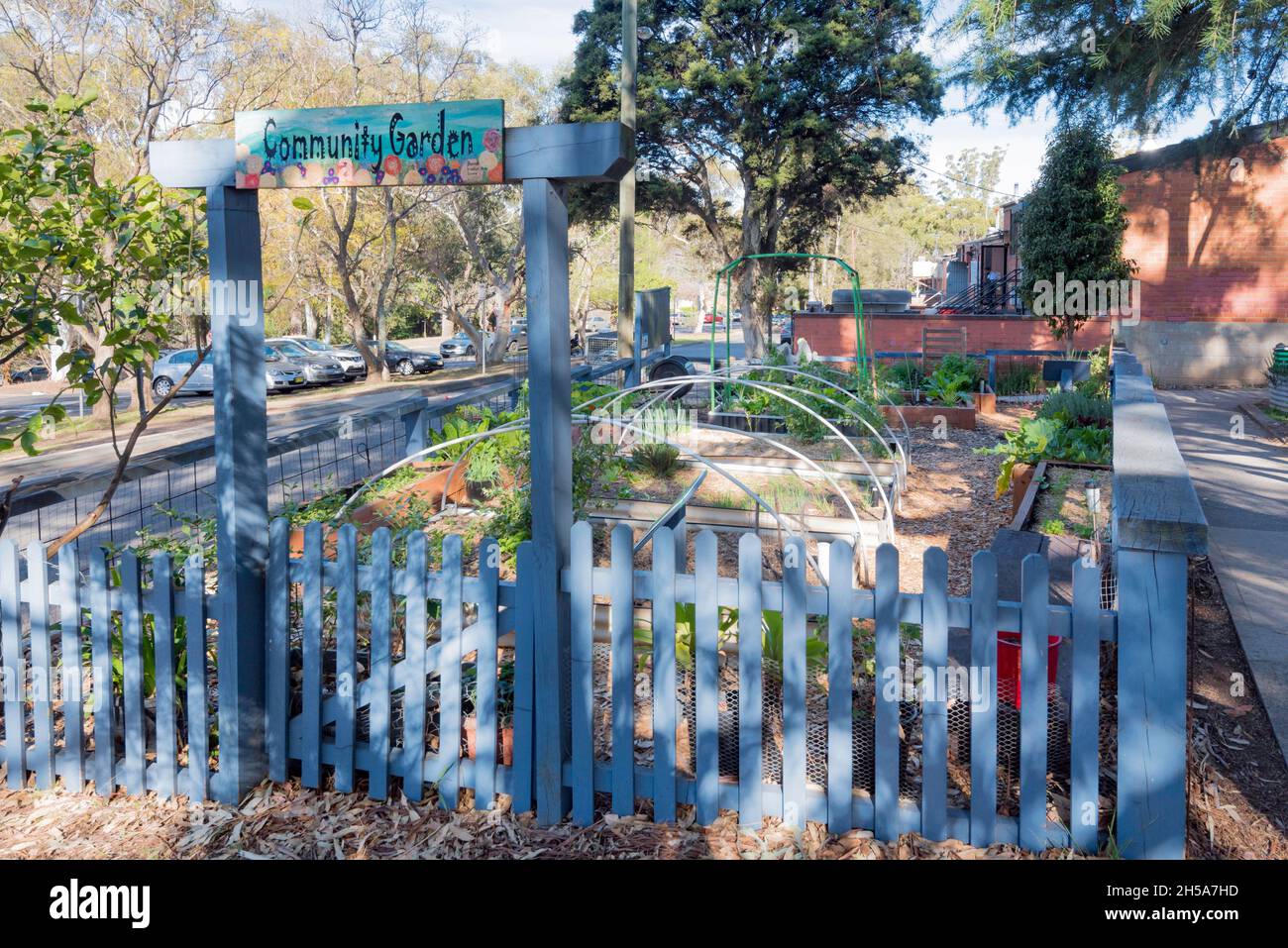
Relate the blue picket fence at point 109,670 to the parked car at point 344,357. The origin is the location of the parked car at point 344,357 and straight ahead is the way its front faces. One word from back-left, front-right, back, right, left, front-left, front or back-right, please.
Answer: front-right

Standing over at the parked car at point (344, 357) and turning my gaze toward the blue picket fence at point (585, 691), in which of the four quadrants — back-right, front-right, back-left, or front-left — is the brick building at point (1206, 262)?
front-left

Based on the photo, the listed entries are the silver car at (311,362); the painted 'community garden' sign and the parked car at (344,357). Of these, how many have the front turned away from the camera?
0

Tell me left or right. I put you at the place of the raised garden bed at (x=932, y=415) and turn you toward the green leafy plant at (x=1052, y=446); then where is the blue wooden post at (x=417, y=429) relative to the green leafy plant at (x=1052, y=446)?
right

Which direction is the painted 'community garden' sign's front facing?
toward the camera

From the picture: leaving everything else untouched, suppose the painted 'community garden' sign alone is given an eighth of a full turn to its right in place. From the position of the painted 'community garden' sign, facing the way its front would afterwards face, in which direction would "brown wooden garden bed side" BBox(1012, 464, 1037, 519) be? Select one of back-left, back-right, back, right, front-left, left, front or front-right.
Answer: back

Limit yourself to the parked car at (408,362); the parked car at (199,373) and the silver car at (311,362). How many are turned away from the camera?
0

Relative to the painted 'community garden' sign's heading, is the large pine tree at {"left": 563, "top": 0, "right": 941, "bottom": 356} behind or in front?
behind
